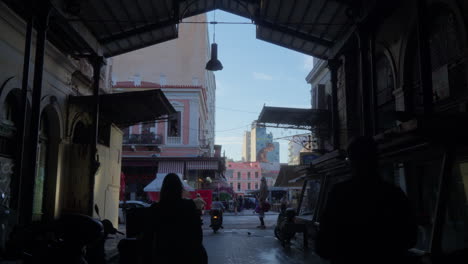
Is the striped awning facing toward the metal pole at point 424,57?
yes

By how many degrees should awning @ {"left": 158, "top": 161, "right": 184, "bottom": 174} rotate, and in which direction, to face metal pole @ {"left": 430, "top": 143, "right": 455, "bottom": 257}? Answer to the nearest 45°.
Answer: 0° — it already faces it

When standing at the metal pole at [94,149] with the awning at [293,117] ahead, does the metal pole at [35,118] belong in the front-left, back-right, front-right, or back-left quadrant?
back-right

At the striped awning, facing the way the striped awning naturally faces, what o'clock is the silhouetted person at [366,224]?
The silhouetted person is roughly at 12 o'clock from the striped awning.

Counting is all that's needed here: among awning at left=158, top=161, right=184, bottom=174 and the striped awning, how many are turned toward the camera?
2

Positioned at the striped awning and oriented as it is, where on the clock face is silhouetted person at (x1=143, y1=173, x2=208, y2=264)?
The silhouetted person is roughly at 12 o'clock from the striped awning.

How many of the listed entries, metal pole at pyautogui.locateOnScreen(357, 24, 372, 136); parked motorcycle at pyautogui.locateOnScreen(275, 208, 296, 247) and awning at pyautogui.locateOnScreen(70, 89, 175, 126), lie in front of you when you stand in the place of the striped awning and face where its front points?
3

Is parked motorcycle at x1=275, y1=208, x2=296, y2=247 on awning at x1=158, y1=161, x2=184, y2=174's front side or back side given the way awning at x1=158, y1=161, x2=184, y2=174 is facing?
on the front side

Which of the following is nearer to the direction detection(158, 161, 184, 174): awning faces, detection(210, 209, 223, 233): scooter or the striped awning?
the scooter

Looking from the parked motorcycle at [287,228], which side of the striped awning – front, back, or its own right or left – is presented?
front

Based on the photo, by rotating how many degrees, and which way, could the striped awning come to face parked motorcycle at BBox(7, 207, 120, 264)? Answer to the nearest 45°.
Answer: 0° — it already faces it

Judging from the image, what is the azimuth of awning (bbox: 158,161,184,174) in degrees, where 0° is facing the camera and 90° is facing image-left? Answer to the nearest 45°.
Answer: approximately 0°
